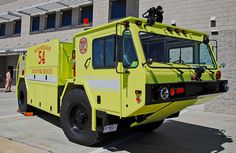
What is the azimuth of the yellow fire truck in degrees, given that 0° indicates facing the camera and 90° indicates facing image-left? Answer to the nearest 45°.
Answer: approximately 315°

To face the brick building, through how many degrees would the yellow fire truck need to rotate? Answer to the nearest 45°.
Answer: approximately 135° to its left
